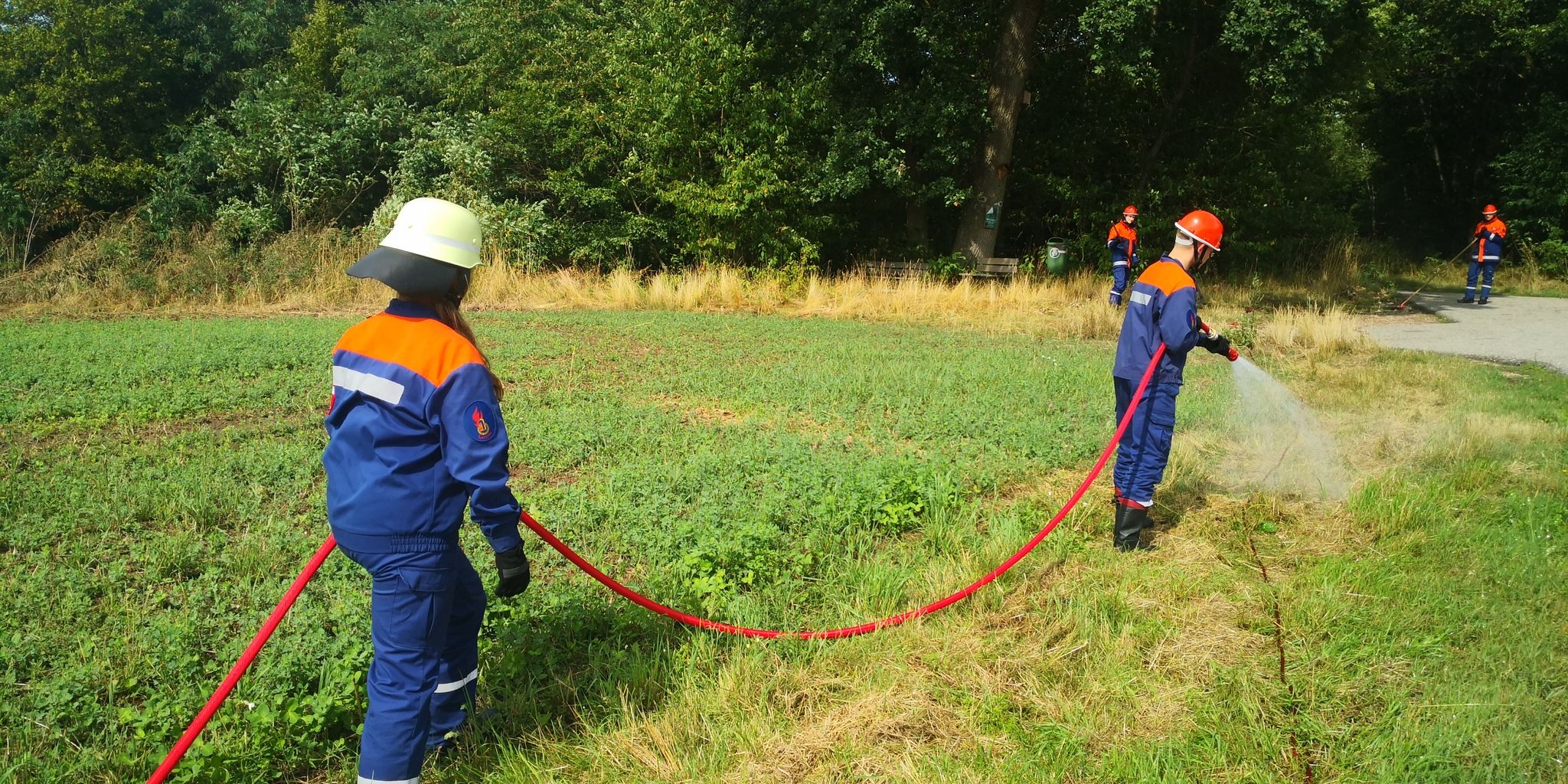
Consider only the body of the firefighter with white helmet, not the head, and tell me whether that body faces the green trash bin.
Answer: yes

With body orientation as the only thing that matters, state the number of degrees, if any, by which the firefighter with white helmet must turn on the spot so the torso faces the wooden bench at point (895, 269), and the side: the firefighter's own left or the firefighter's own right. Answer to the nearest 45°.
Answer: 0° — they already face it

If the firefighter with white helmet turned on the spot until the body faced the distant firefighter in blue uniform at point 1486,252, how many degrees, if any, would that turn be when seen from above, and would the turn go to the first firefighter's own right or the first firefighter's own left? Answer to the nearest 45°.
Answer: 0° — they already face them

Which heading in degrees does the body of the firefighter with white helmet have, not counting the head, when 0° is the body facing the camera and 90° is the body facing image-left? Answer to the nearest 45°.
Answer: approximately 225°

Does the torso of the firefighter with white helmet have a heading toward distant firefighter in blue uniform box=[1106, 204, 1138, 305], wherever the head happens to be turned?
yes
